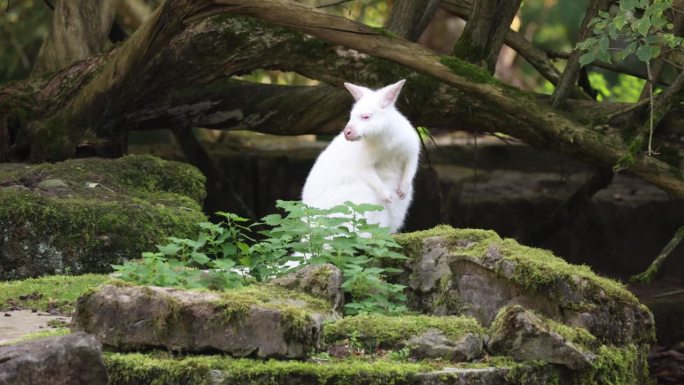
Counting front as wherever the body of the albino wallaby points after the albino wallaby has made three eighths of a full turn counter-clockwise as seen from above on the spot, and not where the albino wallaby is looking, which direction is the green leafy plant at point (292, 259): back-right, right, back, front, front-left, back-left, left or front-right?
back

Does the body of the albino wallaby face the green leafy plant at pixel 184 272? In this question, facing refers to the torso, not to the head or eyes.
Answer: no

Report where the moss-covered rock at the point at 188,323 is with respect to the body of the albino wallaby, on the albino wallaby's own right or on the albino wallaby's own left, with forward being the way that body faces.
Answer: on the albino wallaby's own right

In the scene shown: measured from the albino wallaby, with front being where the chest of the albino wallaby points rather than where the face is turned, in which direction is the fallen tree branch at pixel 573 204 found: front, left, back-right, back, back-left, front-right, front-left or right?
left

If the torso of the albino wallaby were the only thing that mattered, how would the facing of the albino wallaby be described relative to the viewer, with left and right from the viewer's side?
facing the viewer and to the right of the viewer

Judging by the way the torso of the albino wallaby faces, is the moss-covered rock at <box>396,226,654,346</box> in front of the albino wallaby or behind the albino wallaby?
in front

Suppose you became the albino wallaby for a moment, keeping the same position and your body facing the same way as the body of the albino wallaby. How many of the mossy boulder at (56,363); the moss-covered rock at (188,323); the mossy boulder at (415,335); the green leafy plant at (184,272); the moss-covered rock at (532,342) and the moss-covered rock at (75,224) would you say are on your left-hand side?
0

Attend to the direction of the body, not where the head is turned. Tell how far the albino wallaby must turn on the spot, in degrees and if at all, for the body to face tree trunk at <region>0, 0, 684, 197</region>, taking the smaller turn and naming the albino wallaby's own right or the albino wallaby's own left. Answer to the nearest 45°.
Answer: approximately 180°

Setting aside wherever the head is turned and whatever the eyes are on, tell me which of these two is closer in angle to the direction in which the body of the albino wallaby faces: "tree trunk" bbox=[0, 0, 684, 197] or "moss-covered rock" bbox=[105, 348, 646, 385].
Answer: the moss-covered rock

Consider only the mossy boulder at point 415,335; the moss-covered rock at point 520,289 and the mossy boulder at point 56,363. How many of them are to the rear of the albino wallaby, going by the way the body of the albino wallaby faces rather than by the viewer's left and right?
0

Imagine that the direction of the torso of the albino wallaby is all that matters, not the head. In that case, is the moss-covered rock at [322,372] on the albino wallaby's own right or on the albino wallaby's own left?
on the albino wallaby's own right

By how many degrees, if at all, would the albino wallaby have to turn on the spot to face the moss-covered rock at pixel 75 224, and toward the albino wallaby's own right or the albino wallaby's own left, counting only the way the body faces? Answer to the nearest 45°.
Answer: approximately 135° to the albino wallaby's own right
